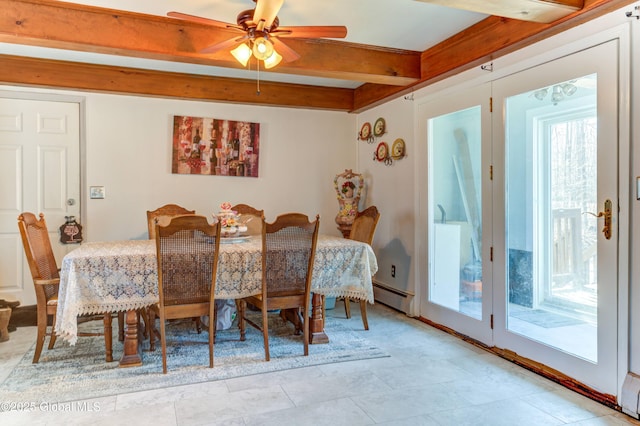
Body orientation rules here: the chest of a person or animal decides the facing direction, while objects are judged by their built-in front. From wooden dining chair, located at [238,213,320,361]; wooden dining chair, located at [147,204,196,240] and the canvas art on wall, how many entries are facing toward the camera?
2

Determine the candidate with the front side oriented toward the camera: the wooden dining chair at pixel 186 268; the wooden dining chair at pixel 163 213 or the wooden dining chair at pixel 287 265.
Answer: the wooden dining chair at pixel 163 213

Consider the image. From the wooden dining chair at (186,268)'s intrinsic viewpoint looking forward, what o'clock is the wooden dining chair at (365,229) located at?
the wooden dining chair at (365,229) is roughly at 2 o'clock from the wooden dining chair at (186,268).

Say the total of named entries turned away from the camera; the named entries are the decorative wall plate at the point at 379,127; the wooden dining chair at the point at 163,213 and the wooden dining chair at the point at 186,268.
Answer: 1

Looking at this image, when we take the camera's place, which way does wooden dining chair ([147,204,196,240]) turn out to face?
facing the viewer

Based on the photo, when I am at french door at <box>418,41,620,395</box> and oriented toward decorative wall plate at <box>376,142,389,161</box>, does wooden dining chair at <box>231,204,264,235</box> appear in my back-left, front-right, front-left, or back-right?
front-left

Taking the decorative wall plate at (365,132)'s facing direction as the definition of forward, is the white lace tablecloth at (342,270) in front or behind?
in front

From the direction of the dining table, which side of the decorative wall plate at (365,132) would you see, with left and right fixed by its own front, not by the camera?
front

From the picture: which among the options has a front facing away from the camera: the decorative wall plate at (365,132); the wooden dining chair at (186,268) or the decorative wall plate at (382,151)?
the wooden dining chair

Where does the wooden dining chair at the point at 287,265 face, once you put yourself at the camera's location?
facing away from the viewer and to the left of the viewer

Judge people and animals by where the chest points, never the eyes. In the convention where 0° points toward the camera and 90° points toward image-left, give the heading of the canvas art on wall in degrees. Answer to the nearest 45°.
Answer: approximately 0°

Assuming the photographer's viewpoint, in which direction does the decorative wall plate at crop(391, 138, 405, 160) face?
facing the viewer and to the left of the viewer

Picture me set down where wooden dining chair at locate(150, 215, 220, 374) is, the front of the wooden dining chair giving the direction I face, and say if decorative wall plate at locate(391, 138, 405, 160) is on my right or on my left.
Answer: on my right

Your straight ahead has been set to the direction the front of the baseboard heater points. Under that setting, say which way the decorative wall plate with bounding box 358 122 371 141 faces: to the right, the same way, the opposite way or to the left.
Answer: the same way

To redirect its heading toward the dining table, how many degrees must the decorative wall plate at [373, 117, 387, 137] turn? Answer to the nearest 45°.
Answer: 0° — it already faces it

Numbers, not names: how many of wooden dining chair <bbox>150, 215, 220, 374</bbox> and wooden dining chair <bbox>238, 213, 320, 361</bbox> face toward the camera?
0

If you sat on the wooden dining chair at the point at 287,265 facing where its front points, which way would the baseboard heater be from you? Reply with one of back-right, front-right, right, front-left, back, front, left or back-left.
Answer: right

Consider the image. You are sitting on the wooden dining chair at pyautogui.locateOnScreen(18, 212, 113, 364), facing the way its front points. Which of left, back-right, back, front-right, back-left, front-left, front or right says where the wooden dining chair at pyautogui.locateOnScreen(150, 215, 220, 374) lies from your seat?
front
